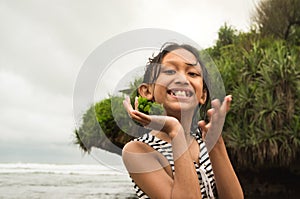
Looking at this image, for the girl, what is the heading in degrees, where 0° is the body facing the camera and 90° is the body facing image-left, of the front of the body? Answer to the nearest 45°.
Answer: approximately 315°
